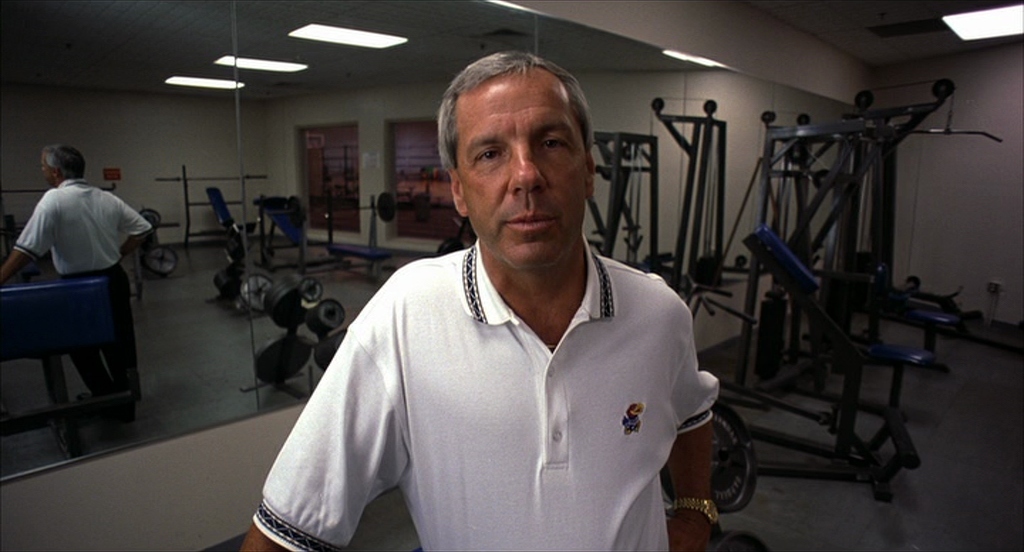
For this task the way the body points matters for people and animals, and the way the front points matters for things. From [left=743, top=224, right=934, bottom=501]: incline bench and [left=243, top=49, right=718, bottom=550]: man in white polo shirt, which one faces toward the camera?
the man in white polo shirt

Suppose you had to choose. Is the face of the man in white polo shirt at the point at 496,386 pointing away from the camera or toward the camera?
toward the camera

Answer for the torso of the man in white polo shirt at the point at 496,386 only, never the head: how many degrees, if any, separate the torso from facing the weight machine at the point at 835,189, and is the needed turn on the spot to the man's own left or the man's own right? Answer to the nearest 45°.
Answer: approximately 135° to the man's own left

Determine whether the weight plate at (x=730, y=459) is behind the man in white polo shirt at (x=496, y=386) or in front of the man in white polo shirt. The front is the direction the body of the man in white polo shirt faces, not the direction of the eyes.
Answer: behind

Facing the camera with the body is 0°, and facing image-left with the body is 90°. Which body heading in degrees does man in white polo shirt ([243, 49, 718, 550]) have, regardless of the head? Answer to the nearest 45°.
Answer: approximately 0°

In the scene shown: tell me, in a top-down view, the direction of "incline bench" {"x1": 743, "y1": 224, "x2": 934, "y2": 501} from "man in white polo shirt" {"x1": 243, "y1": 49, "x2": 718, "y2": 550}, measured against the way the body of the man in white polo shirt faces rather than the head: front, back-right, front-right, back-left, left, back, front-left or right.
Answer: back-left

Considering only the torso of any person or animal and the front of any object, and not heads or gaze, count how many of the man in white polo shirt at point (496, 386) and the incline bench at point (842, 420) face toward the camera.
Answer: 1

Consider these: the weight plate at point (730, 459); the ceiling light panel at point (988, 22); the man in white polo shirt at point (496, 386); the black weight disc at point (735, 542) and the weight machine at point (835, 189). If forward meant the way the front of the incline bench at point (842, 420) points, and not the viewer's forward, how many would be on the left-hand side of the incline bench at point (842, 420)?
2

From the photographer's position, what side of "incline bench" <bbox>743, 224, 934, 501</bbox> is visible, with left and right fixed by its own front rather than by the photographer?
right
